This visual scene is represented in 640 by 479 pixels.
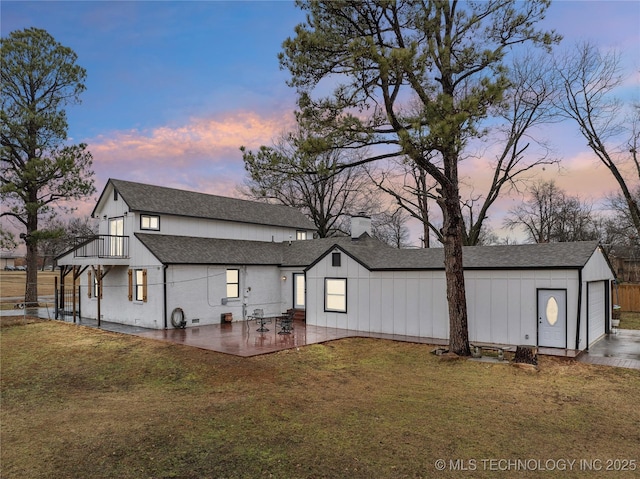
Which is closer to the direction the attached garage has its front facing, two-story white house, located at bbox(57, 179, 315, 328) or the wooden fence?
the wooden fence

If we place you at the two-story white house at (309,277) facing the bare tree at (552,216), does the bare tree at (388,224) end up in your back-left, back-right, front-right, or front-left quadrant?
front-left

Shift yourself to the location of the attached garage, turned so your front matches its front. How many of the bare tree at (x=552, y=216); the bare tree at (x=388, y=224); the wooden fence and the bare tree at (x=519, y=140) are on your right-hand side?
0

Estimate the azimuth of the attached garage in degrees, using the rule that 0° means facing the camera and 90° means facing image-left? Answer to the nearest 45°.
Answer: approximately 270°

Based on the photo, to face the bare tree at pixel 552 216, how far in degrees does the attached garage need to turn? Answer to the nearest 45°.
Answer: approximately 90° to its left

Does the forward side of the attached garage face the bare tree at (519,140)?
no

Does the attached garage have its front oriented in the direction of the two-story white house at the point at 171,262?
no

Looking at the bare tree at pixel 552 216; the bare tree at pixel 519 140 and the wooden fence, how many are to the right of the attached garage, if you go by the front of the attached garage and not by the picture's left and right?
0

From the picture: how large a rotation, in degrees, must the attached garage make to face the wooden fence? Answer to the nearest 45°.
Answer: approximately 45° to its left
